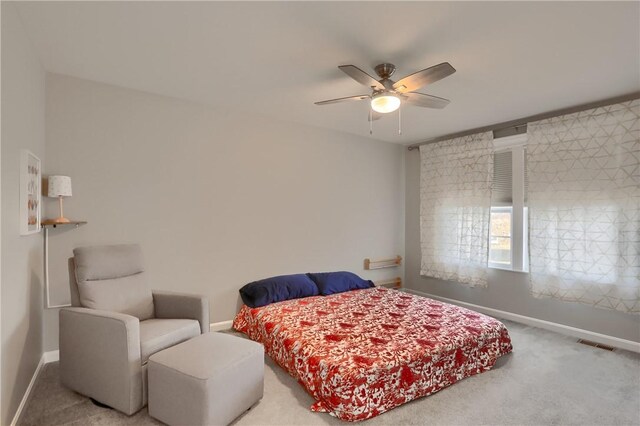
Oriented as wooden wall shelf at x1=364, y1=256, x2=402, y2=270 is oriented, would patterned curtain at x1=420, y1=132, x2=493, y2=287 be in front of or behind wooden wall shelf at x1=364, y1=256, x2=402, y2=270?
in front

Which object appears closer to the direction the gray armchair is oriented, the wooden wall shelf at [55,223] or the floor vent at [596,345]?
the floor vent

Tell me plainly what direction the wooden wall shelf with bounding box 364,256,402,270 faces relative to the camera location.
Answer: facing the viewer and to the right of the viewer

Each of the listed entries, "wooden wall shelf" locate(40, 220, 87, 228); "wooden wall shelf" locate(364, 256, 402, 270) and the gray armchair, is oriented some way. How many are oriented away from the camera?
0

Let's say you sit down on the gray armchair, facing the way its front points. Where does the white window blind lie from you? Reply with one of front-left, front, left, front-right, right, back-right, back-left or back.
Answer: front-left

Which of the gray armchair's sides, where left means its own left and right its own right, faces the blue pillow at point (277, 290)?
left

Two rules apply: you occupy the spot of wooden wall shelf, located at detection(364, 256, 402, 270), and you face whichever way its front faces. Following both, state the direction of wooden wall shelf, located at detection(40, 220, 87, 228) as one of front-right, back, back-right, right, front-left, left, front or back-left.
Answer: right

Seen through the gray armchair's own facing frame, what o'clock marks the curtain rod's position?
The curtain rod is roughly at 11 o'clock from the gray armchair.

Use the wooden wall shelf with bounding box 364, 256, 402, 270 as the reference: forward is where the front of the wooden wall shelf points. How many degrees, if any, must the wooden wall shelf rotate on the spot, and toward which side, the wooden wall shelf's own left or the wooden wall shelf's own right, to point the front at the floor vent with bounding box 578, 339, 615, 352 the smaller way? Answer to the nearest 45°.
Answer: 0° — it already faces it

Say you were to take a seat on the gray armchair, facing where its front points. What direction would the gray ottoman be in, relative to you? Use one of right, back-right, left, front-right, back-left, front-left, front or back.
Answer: front

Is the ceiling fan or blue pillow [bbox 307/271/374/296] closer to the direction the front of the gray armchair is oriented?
the ceiling fan

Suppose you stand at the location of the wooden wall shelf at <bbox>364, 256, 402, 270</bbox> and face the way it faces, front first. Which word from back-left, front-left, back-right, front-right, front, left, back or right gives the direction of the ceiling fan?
front-right
